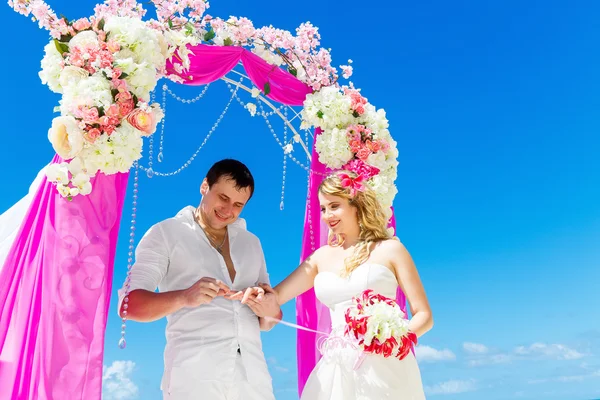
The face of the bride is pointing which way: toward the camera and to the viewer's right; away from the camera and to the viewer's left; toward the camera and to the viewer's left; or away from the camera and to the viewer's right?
toward the camera and to the viewer's left

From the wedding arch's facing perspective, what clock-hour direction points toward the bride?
The bride is roughly at 10 o'clock from the wedding arch.

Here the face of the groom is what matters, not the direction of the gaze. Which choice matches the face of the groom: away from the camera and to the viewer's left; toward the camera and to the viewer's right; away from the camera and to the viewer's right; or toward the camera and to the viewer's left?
toward the camera and to the viewer's right

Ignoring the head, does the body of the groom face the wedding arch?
no

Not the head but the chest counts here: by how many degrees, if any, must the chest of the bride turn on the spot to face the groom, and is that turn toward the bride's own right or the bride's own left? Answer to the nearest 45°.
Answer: approximately 45° to the bride's own right

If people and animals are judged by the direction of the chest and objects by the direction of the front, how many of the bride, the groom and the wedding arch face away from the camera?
0

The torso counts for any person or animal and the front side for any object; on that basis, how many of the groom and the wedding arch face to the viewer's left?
0

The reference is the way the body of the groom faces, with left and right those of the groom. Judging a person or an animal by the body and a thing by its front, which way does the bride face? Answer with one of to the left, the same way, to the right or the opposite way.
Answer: to the right

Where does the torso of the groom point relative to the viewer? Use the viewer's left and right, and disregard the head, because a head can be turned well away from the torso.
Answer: facing the viewer and to the right of the viewer

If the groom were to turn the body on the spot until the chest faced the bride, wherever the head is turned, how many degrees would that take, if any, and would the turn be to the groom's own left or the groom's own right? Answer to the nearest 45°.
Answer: approximately 45° to the groom's own left

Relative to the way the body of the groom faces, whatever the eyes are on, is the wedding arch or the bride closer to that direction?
the bride

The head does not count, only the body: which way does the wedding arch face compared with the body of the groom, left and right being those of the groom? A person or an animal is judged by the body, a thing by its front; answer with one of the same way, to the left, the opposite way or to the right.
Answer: the same way
